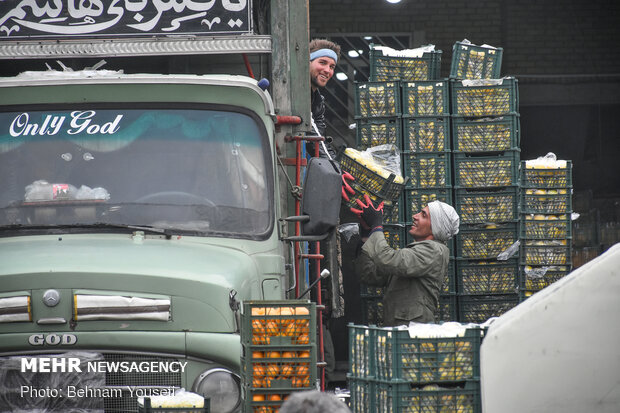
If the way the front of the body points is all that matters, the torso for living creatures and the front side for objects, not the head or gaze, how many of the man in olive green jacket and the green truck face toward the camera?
1

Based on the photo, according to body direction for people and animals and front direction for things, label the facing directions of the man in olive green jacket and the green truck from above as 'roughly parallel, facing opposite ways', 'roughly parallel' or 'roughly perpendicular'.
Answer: roughly perpendicular

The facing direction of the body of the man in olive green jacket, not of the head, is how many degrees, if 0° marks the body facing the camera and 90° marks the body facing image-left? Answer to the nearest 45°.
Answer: approximately 90°

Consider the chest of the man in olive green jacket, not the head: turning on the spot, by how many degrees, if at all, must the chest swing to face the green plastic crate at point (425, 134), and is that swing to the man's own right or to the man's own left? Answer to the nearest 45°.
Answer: approximately 90° to the man's own right

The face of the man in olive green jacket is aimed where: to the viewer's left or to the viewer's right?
to the viewer's left

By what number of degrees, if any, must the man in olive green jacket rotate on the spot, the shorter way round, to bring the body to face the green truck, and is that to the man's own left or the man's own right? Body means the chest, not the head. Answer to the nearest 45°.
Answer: approximately 45° to the man's own left

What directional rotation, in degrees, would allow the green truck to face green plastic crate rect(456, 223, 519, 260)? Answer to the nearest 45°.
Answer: approximately 135° to its left

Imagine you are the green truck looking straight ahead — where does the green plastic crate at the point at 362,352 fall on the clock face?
The green plastic crate is roughly at 10 o'clock from the green truck.

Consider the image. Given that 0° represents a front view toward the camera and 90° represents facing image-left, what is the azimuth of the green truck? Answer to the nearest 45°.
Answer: approximately 0°
